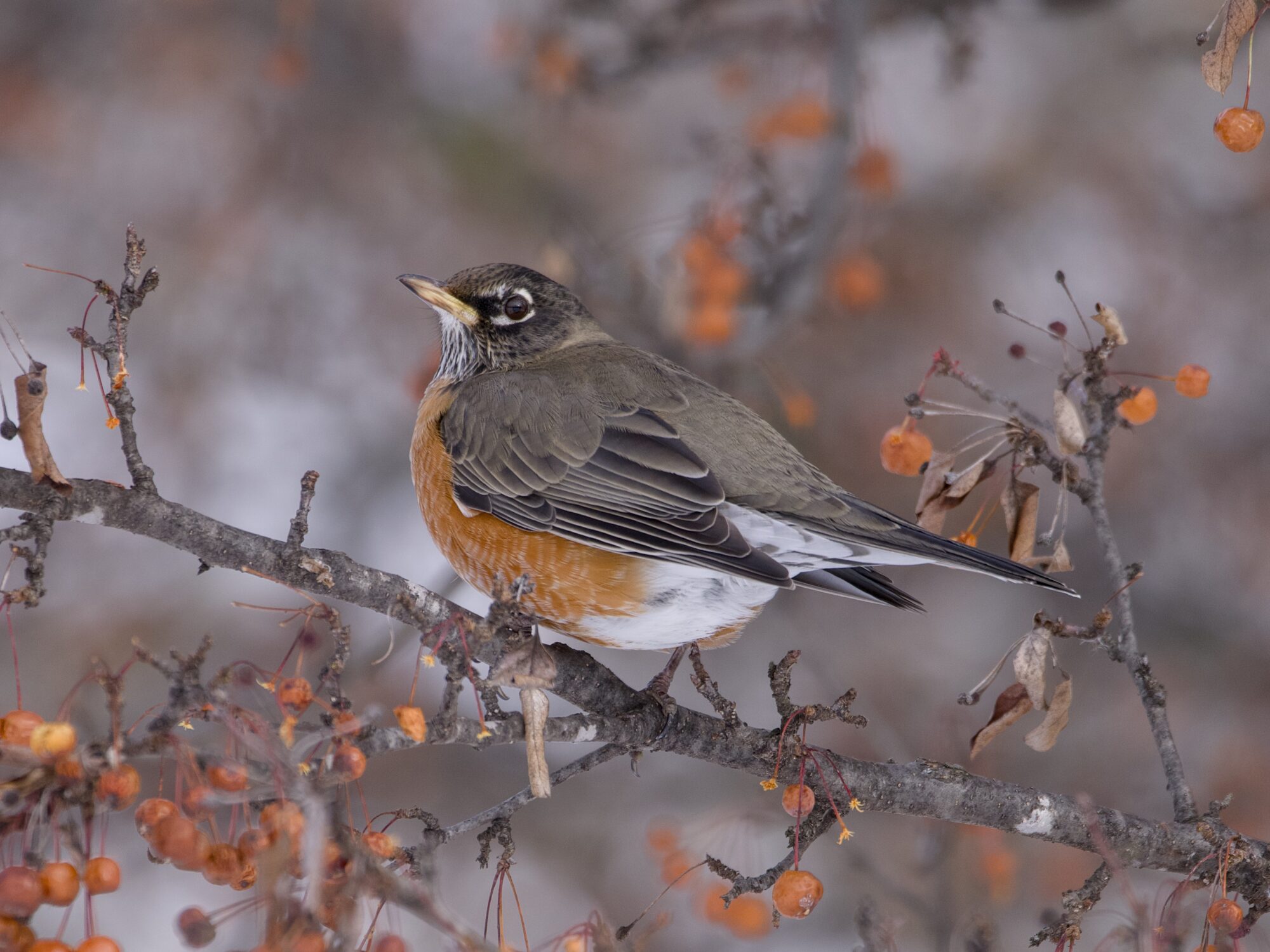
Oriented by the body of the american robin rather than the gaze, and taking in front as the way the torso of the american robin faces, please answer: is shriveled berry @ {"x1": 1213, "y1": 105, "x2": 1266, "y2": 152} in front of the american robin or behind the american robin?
behind

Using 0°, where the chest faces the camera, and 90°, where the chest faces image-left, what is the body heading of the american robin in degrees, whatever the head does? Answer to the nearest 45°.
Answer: approximately 90°
